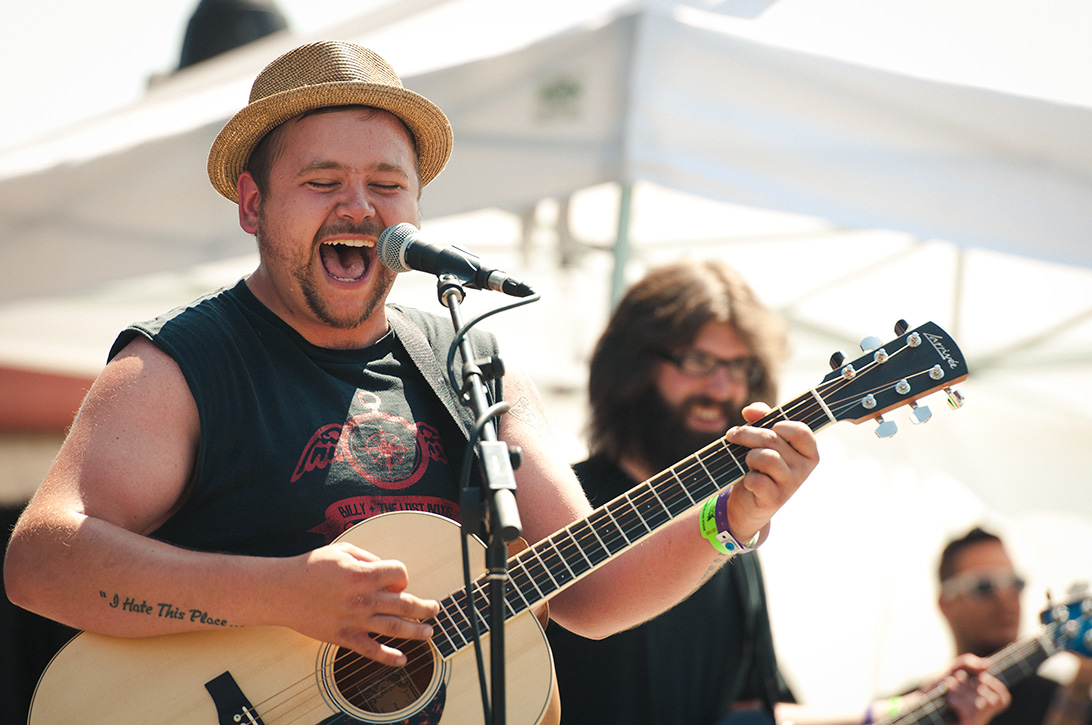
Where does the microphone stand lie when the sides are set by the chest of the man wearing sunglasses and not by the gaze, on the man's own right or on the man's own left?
on the man's own right

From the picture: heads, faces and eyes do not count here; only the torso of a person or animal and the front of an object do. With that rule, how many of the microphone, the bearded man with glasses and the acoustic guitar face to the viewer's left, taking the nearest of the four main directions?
1

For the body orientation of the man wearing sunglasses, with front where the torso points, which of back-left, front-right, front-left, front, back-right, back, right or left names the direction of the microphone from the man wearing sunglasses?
front-right

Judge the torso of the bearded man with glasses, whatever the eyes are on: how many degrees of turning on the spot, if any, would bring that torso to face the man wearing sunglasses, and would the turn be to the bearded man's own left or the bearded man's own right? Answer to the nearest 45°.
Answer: approximately 90° to the bearded man's own left

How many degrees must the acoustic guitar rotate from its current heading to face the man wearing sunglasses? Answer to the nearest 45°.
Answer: approximately 135° to its left

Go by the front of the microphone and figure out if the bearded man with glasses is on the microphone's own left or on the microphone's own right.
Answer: on the microphone's own right

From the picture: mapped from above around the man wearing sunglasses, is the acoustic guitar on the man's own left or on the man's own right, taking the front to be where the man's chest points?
on the man's own right

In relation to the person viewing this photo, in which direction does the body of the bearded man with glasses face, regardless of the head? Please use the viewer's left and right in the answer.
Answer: facing the viewer and to the right of the viewer

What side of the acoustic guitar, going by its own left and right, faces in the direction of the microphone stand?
front

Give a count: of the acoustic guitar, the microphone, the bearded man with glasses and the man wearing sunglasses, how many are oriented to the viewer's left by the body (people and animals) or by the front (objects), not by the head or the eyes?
1

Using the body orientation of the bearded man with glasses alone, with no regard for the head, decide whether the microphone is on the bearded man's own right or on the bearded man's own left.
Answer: on the bearded man's own right

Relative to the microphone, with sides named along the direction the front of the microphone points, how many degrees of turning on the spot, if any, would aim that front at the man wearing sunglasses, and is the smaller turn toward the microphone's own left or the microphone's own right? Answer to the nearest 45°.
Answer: approximately 135° to the microphone's own right

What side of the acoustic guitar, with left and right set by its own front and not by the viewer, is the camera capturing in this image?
front

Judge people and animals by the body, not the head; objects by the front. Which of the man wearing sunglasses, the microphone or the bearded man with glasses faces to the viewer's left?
the microphone

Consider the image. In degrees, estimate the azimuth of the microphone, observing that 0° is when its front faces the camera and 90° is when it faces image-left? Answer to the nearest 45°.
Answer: approximately 90°
